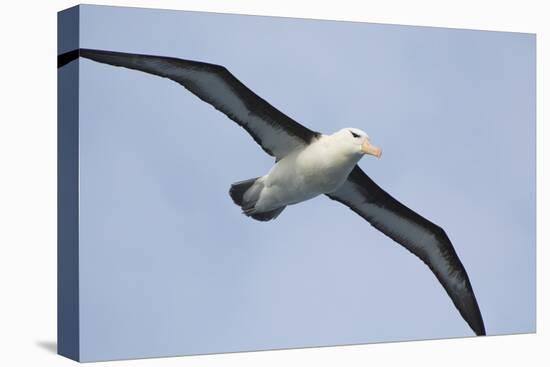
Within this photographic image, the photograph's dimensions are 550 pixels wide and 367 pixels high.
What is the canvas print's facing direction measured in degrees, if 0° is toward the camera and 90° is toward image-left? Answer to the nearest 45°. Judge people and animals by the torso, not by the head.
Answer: approximately 315°
